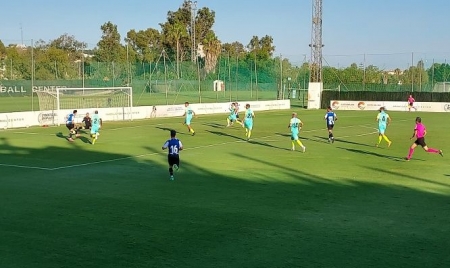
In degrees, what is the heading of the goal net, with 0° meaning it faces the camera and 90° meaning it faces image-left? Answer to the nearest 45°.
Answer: approximately 315°
